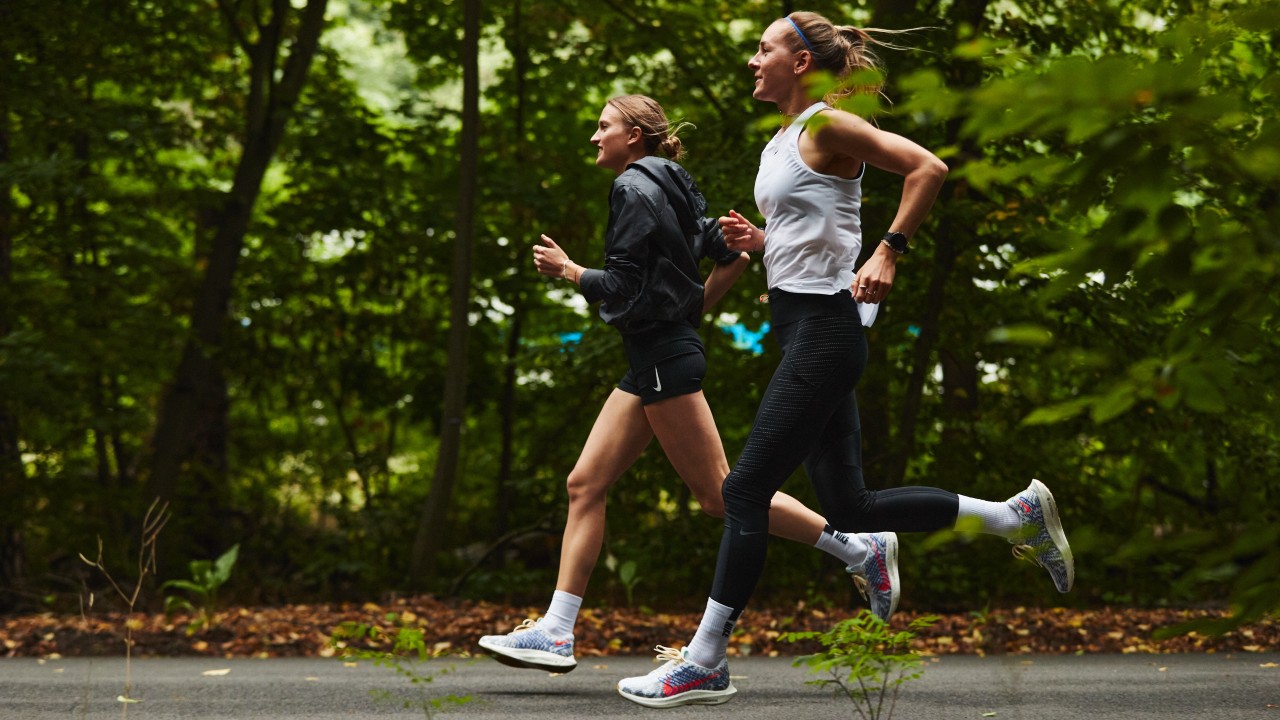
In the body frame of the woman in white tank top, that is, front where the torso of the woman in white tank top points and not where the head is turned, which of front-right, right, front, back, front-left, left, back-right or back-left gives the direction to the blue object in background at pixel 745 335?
right

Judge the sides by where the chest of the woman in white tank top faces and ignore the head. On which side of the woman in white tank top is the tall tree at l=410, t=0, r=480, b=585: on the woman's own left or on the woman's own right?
on the woman's own right

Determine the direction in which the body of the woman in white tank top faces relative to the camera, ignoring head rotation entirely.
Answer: to the viewer's left

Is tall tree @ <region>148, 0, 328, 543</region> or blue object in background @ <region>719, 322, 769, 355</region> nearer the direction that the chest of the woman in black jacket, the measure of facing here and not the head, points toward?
the tall tree

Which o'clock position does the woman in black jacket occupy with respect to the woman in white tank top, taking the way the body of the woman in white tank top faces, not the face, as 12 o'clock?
The woman in black jacket is roughly at 1 o'clock from the woman in white tank top.

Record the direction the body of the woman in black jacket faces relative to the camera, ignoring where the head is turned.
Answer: to the viewer's left

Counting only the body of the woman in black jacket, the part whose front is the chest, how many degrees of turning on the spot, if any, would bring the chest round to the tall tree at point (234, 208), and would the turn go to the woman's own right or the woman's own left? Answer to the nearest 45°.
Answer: approximately 45° to the woman's own right

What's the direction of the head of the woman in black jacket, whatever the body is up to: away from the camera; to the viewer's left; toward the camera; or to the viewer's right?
to the viewer's left

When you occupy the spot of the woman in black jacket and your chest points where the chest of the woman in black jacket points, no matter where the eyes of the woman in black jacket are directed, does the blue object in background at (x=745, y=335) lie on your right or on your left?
on your right

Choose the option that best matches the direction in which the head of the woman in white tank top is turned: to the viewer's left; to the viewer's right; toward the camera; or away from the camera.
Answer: to the viewer's left

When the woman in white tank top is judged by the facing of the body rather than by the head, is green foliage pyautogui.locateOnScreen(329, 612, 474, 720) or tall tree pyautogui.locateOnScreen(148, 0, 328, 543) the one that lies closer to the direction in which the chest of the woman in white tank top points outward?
the green foliage

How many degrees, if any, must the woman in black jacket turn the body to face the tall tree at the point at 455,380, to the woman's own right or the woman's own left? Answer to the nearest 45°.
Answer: approximately 90° to the woman's own right

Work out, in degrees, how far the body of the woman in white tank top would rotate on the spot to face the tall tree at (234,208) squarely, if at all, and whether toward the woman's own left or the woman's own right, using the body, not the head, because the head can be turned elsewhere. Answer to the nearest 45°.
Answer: approximately 45° to the woman's own right
